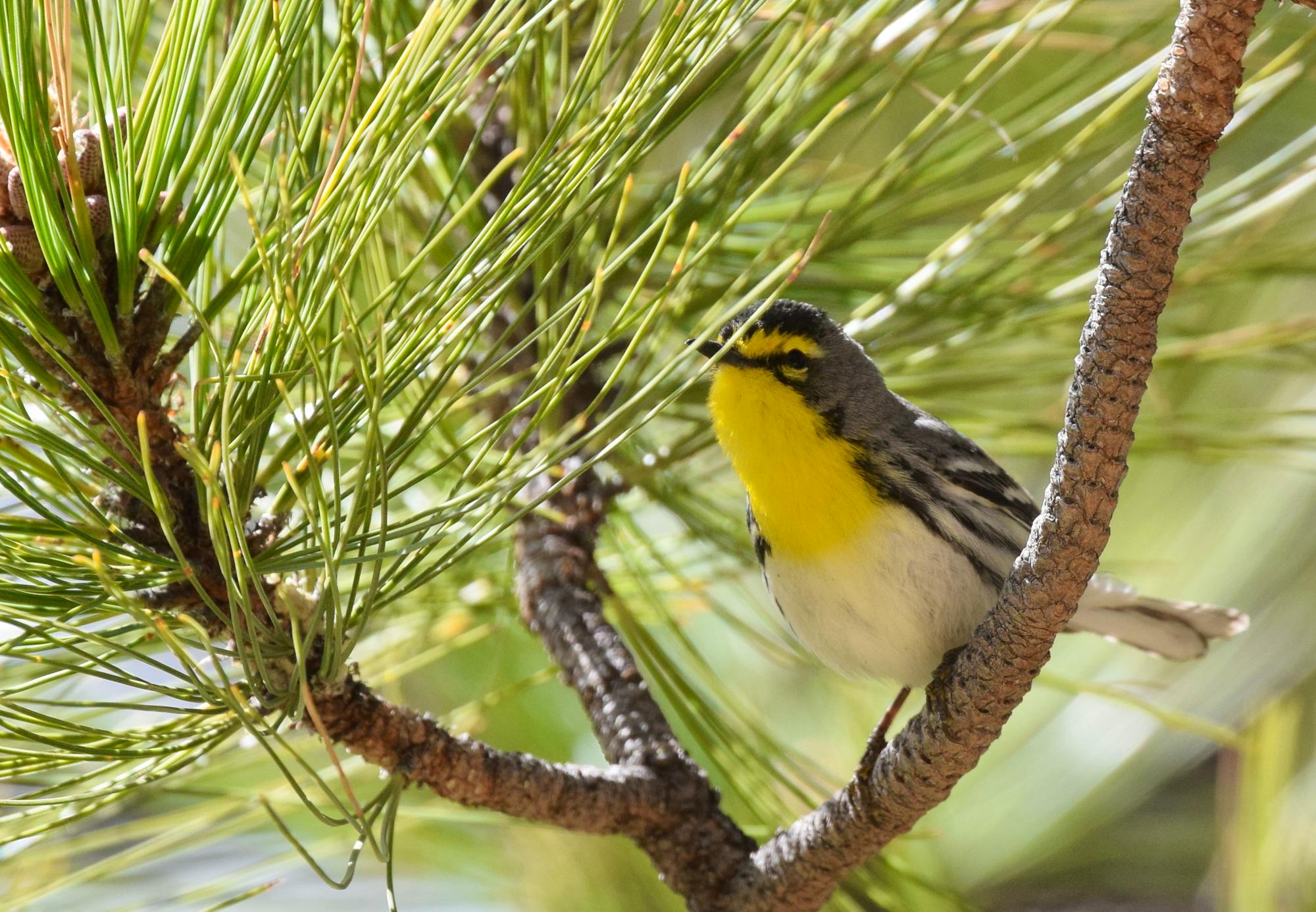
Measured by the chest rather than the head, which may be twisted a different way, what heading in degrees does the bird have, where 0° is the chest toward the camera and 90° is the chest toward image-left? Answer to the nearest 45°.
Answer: approximately 45°

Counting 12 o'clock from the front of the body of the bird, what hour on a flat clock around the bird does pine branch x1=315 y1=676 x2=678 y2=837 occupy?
The pine branch is roughly at 2 o'clock from the bird.
